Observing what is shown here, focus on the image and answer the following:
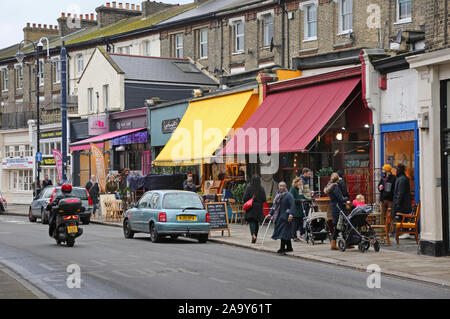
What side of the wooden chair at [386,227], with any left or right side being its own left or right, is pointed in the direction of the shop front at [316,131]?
right

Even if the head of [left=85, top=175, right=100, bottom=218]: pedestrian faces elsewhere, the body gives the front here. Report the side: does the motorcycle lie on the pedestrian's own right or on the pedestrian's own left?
on the pedestrian's own right

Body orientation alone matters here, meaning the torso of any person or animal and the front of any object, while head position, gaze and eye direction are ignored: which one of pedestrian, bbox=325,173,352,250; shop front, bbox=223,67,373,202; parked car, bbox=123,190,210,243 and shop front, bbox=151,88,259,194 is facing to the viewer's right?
the pedestrian

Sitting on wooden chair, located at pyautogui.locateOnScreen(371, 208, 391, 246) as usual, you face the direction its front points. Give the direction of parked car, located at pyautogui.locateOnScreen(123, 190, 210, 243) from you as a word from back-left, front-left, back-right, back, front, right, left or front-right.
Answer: front

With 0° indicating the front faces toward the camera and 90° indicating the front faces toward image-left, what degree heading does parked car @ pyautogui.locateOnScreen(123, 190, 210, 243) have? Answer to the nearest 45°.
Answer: approximately 135°

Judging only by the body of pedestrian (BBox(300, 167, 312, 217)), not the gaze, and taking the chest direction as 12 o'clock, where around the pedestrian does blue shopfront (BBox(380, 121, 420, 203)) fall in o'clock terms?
The blue shopfront is roughly at 10 o'clock from the pedestrian.

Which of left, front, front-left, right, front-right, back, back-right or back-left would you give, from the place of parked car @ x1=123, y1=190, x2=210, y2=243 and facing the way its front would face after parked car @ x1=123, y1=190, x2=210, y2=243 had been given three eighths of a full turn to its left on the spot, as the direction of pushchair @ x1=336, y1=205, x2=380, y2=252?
front-left

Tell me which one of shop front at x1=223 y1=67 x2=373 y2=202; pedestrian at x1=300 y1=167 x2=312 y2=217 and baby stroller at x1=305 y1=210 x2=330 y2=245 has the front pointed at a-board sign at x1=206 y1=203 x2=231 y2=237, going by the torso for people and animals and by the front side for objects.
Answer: the shop front

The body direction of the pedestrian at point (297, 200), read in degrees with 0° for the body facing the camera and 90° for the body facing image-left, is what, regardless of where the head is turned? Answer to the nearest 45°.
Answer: approximately 315°

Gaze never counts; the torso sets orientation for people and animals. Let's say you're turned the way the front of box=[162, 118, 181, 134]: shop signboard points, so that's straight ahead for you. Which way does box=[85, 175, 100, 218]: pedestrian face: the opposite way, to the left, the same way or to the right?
to the left

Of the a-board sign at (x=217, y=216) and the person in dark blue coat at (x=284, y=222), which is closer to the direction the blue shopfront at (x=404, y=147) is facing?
the person in dark blue coat

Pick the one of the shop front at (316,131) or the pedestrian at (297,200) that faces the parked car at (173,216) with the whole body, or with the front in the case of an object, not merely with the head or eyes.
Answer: the shop front

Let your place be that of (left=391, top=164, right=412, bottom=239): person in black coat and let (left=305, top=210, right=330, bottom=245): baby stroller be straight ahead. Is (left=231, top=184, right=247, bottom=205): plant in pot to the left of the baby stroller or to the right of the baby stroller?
right

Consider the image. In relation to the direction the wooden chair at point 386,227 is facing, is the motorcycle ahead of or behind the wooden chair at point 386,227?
ahead

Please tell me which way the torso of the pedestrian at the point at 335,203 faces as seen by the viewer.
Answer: to the viewer's right
